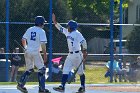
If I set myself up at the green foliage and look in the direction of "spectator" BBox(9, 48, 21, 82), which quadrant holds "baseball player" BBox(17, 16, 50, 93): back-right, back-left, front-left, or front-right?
front-left

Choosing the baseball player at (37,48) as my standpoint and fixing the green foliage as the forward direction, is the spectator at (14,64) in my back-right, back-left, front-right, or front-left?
front-left

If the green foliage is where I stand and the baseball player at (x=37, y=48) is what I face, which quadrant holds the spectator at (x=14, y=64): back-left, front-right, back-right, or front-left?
front-right

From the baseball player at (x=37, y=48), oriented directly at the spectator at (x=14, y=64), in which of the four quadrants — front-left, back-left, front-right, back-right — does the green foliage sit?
front-right

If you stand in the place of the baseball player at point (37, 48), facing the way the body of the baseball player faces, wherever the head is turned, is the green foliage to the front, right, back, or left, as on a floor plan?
front

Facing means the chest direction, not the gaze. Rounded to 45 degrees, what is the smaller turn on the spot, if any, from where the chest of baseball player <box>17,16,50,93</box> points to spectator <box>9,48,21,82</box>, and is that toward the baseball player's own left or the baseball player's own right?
approximately 45° to the baseball player's own left
